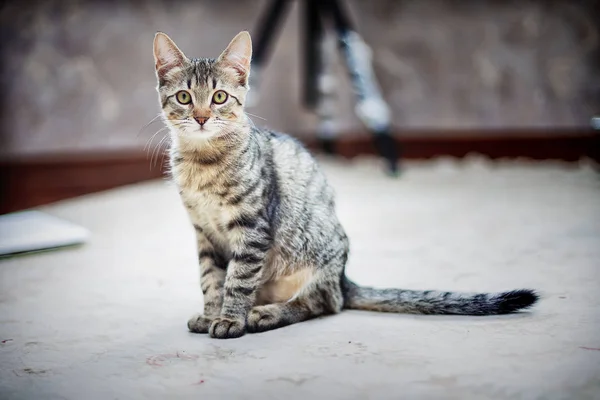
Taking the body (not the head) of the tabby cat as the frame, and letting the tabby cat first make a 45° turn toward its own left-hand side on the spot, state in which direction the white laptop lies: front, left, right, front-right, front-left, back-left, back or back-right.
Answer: back-right

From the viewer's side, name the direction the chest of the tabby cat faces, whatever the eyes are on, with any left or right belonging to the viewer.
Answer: facing the viewer and to the left of the viewer
